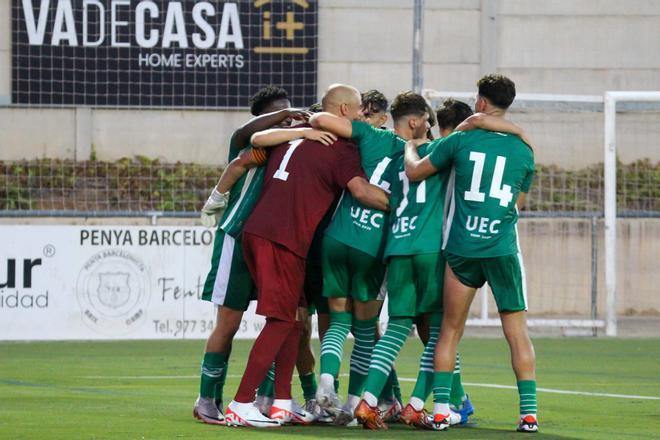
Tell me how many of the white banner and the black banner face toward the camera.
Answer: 2

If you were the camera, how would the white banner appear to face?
facing the viewer

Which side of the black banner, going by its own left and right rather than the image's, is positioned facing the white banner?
front

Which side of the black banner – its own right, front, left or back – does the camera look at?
front

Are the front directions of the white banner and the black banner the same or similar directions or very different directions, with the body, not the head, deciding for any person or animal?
same or similar directions

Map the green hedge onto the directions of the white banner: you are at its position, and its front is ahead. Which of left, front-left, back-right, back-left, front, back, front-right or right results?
back

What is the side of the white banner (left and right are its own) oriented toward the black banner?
back

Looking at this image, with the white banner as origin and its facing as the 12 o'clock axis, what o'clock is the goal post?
The goal post is roughly at 9 o'clock from the white banner.
